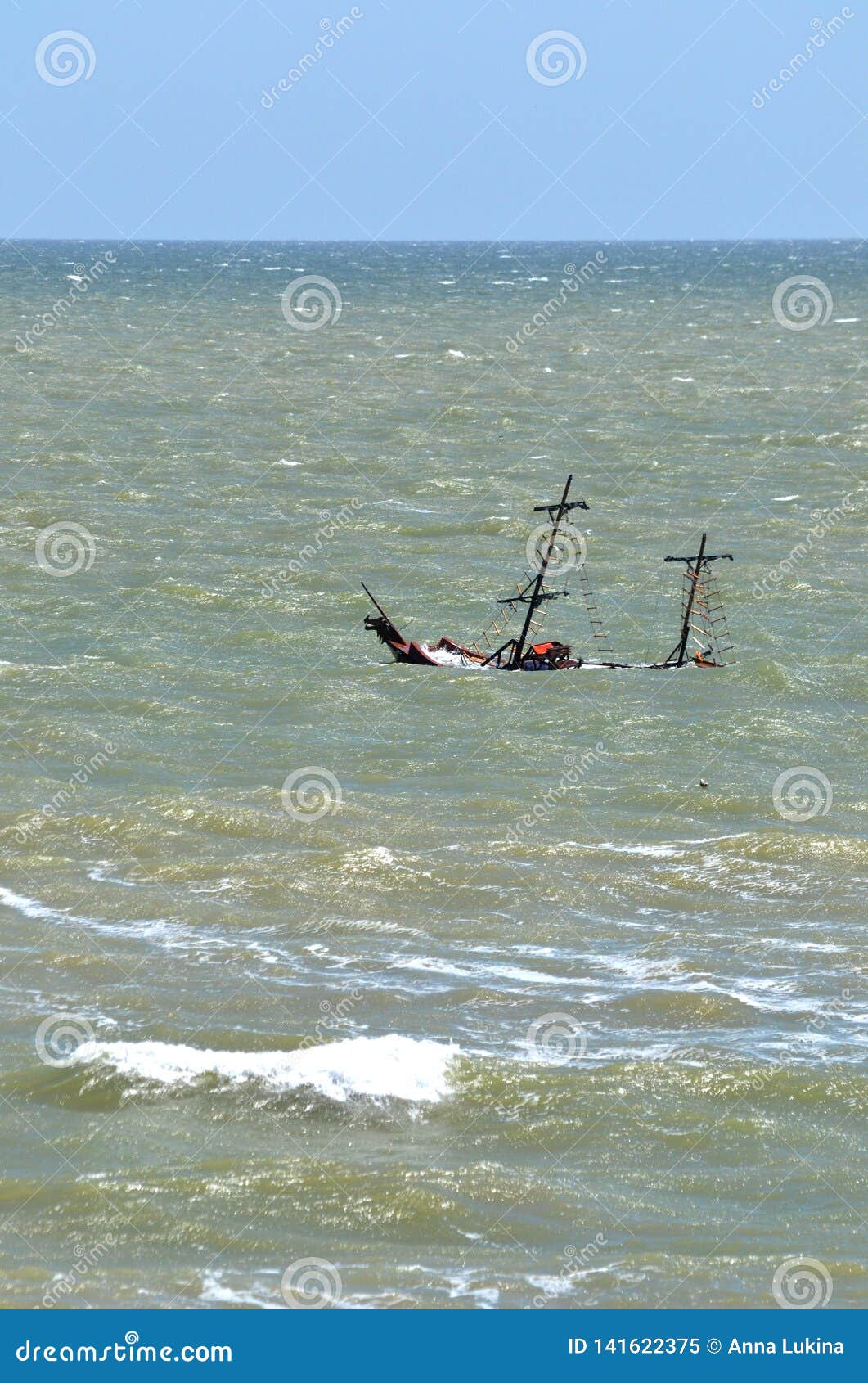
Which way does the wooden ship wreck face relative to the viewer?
to the viewer's left
